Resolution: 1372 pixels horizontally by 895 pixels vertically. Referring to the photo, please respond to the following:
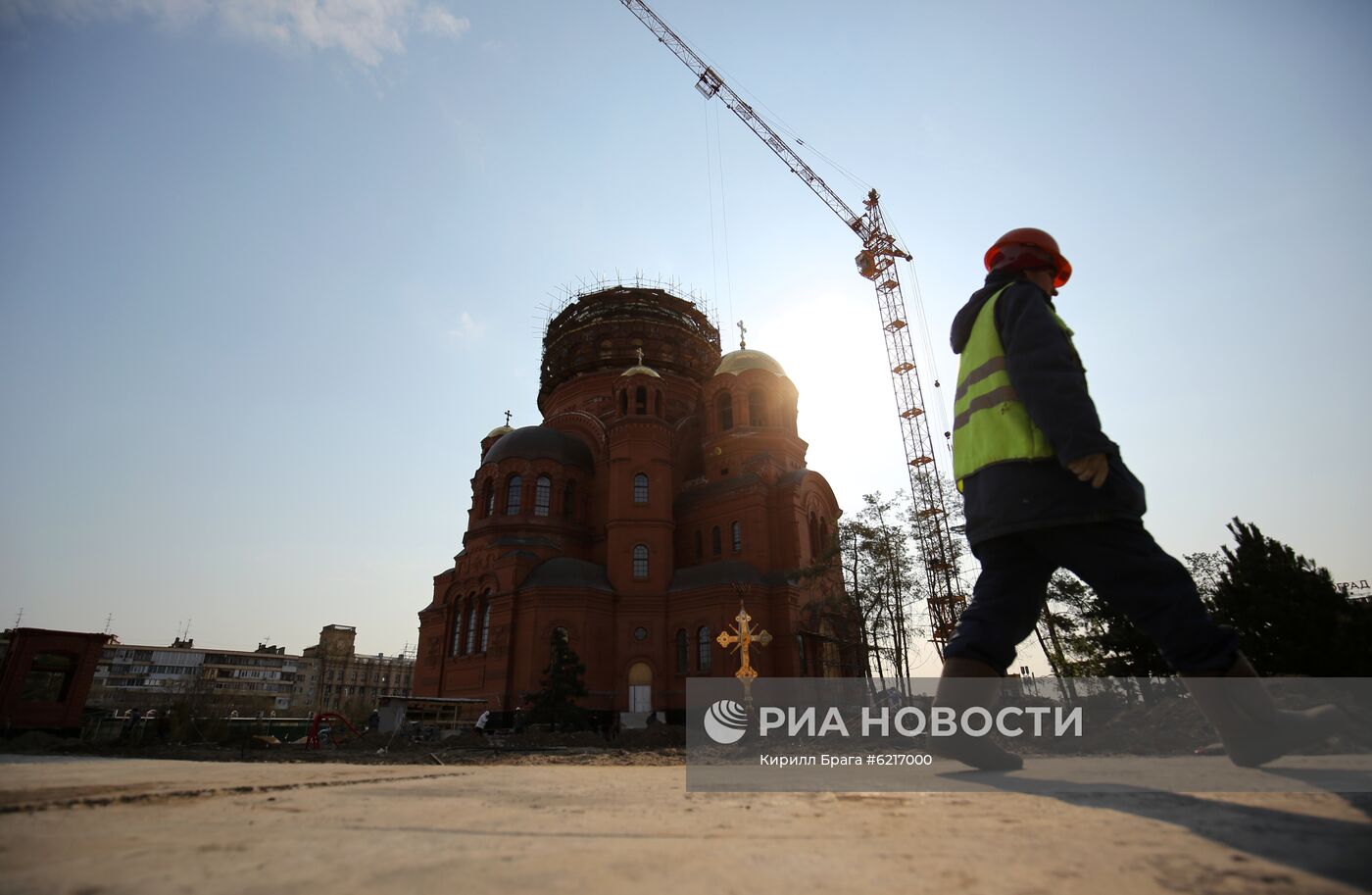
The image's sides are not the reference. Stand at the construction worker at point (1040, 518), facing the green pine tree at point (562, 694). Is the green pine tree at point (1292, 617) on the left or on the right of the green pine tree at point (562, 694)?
right

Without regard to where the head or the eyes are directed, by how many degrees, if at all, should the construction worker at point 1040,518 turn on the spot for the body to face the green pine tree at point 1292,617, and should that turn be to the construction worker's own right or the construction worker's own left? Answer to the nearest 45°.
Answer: approximately 90° to the construction worker's own left

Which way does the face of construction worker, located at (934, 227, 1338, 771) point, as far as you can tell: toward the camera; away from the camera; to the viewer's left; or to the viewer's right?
to the viewer's right

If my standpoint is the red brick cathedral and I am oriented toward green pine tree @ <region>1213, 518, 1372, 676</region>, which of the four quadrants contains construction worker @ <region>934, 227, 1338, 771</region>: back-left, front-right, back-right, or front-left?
front-right

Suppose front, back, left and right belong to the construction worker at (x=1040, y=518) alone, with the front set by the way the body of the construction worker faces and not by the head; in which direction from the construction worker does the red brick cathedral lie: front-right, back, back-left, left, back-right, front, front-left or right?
back-left

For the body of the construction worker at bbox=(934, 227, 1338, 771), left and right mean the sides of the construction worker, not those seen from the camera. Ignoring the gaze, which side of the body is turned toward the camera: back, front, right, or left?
right
